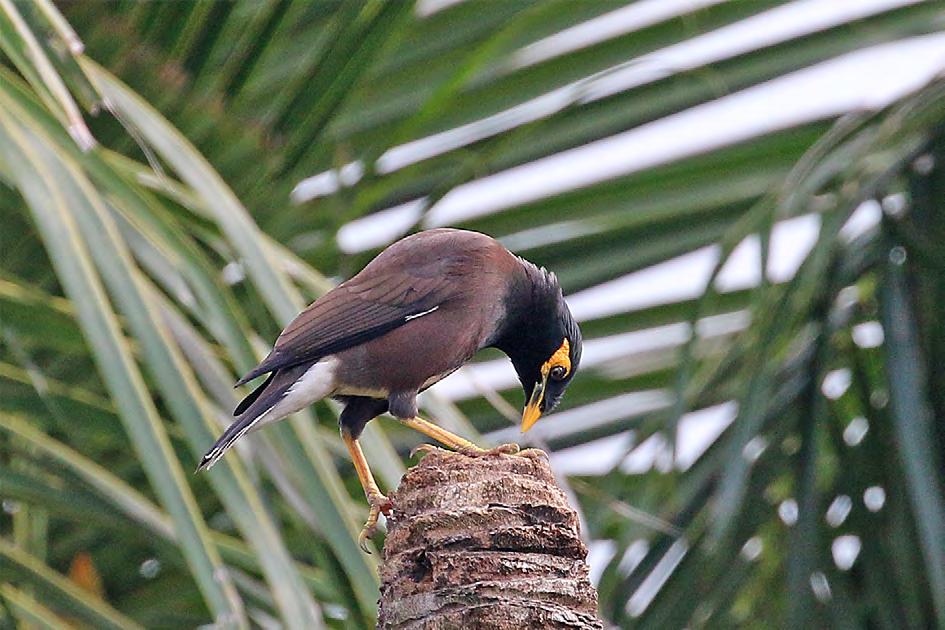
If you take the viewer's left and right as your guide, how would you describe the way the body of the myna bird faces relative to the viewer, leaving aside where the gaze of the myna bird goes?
facing to the right of the viewer
